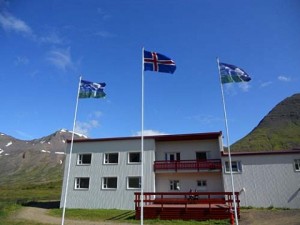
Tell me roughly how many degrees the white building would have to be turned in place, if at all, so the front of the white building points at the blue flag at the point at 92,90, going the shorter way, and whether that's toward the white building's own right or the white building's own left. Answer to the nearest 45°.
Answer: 0° — it already faces it

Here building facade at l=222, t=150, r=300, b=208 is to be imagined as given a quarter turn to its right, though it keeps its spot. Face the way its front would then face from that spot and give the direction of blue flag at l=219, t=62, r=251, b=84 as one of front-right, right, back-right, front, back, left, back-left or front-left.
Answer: left

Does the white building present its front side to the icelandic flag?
yes

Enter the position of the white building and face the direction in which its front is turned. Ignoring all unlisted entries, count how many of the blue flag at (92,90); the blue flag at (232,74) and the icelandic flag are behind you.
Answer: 0

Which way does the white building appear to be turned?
toward the camera

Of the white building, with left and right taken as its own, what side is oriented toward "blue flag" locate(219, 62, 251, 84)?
front

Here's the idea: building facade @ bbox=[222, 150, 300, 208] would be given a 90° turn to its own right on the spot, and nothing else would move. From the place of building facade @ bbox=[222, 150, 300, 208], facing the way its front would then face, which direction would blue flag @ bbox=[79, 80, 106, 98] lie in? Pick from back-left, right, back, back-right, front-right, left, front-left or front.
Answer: front-left
